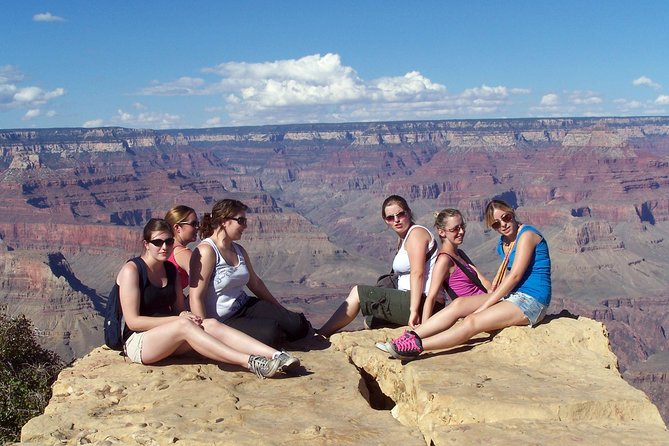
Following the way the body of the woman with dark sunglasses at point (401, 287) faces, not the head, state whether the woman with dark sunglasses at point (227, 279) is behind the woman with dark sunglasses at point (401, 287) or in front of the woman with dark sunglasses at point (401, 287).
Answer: in front

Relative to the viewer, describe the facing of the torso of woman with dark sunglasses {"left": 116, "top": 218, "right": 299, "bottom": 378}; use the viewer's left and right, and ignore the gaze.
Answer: facing the viewer and to the right of the viewer

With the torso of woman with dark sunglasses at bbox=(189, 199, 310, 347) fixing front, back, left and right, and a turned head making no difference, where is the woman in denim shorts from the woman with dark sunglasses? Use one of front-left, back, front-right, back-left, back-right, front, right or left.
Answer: front-left

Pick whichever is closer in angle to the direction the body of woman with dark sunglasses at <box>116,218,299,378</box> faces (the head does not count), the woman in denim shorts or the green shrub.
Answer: the woman in denim shorts

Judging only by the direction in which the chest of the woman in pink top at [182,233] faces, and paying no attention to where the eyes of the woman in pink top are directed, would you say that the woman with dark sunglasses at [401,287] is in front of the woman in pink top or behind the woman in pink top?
in front
